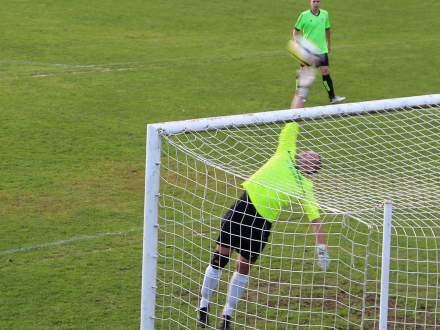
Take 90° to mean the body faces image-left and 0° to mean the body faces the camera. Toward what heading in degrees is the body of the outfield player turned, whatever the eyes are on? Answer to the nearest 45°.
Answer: approximately 0°

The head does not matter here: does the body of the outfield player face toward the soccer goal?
yes
